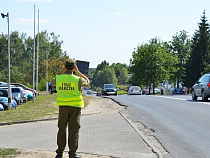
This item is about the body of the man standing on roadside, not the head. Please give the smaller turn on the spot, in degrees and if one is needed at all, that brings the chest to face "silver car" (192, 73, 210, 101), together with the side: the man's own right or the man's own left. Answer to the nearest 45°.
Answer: approximately 45° to the man's own right

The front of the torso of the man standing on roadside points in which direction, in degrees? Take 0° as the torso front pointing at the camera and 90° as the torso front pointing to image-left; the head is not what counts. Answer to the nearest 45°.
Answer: approximately 180°

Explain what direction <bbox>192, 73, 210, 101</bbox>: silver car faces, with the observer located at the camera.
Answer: facing away from the viewer and to the left of the viewer

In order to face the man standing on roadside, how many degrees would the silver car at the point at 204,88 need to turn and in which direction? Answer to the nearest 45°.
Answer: approximately 135° to its left

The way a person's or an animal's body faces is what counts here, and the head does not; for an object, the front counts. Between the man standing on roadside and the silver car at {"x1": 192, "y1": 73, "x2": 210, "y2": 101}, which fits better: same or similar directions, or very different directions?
same or similar directions
